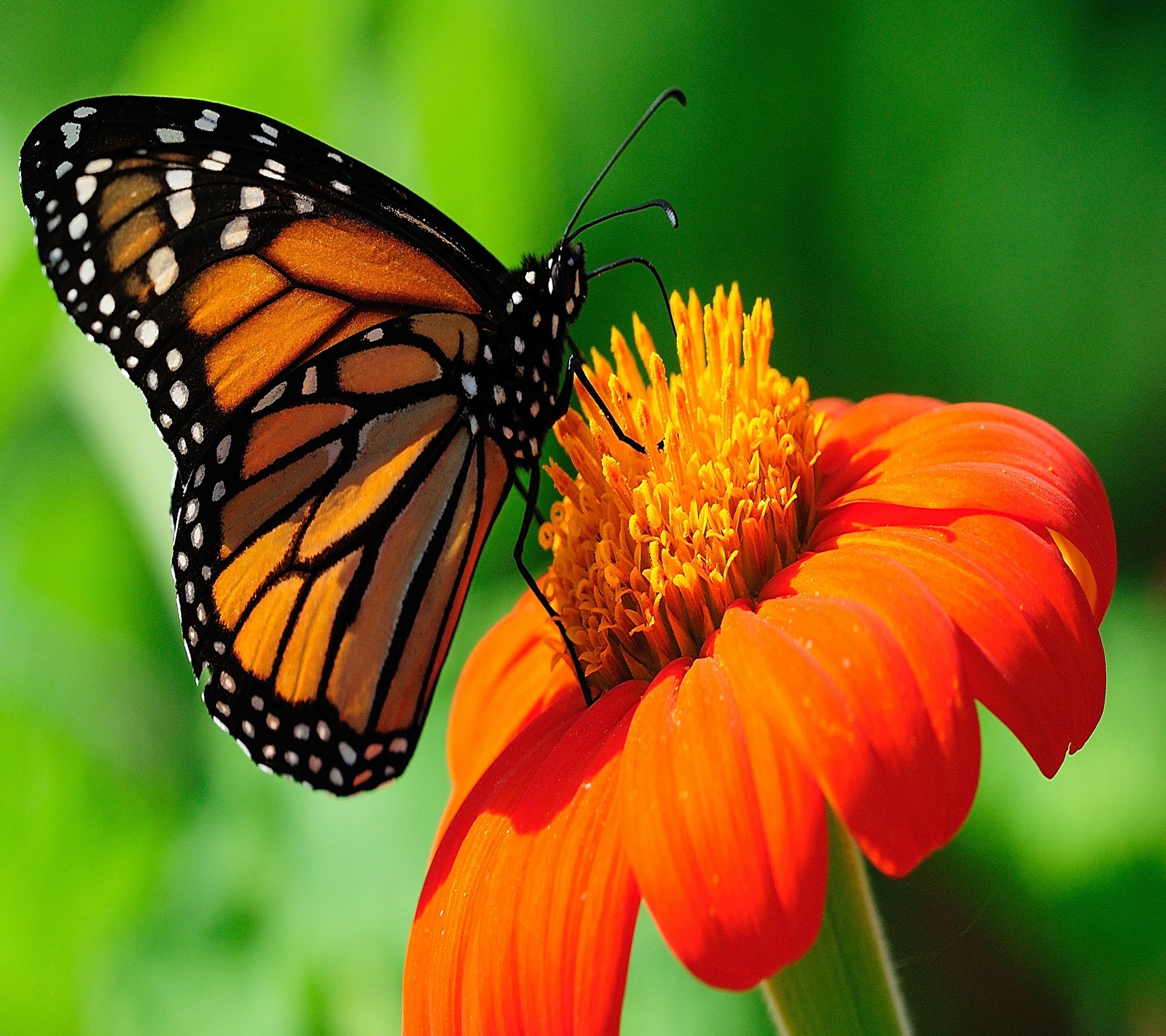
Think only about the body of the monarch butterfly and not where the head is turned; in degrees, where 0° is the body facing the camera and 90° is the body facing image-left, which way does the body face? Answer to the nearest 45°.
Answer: approximately 270°
